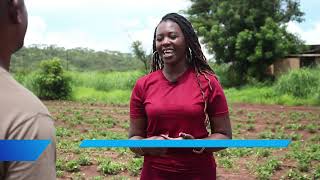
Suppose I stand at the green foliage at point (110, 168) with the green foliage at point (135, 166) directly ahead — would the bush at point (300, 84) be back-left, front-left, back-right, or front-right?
front-left

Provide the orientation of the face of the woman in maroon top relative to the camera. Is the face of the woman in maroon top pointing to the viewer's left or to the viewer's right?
to the viewer's left

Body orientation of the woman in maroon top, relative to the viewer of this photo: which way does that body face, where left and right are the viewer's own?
facing the viewer

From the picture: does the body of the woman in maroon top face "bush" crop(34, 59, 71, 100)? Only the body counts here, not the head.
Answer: no

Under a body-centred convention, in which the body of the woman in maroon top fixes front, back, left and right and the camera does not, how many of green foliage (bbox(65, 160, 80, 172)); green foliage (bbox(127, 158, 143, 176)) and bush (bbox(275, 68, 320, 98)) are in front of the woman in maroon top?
0

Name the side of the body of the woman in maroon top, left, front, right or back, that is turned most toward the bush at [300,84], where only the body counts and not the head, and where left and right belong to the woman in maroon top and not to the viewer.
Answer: back

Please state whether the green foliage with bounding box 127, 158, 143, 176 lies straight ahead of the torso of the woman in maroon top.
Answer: no

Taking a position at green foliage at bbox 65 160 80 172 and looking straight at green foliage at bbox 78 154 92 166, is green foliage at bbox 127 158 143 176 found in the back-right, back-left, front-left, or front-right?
front-right
